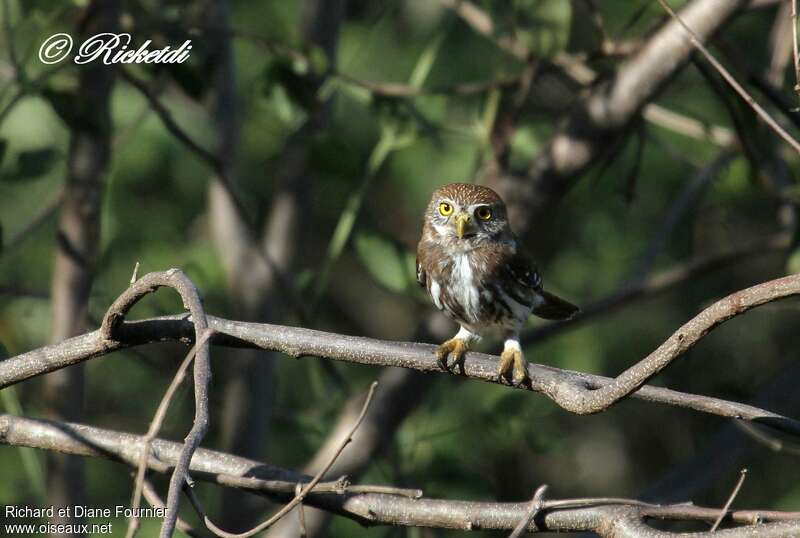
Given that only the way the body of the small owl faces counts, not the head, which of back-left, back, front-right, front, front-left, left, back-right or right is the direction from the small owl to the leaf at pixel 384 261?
right

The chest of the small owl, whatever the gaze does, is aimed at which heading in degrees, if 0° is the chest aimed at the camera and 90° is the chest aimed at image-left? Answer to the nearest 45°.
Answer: approximately 45°
